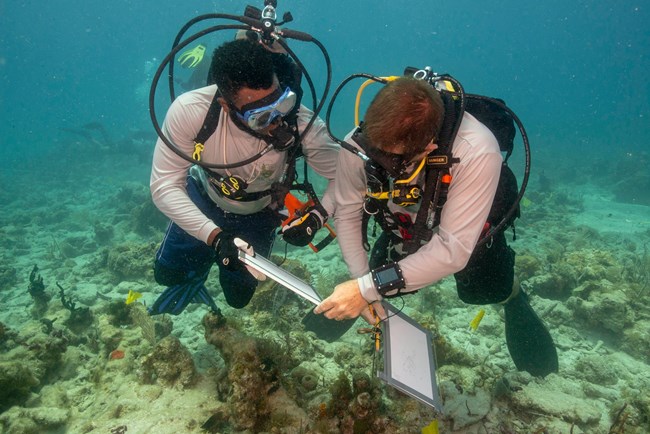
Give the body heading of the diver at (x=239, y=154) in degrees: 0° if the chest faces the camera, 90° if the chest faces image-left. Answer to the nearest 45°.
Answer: approximately 315°

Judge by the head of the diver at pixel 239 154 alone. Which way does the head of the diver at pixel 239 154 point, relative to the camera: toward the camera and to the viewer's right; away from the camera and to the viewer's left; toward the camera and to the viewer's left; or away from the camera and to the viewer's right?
toward the camera and to the viewer's right

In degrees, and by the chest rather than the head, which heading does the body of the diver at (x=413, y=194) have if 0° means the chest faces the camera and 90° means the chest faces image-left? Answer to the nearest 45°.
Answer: approximately 45°
